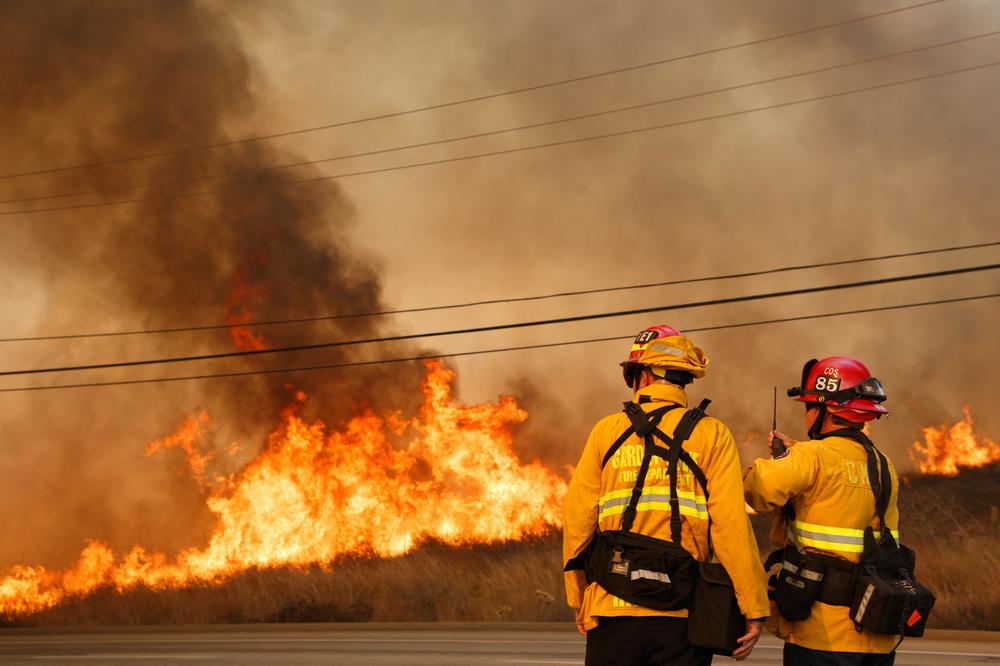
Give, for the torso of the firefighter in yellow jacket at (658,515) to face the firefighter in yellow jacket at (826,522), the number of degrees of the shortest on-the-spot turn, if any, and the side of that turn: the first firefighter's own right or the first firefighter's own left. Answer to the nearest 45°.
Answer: approximately 45° to the first firefighter's own right

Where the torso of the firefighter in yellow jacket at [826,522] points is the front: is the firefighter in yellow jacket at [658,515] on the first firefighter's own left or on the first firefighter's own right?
on the first firefighter's own left

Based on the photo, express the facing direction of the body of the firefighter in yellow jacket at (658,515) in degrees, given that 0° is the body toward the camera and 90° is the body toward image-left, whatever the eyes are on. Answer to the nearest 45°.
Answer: approximately 180°
